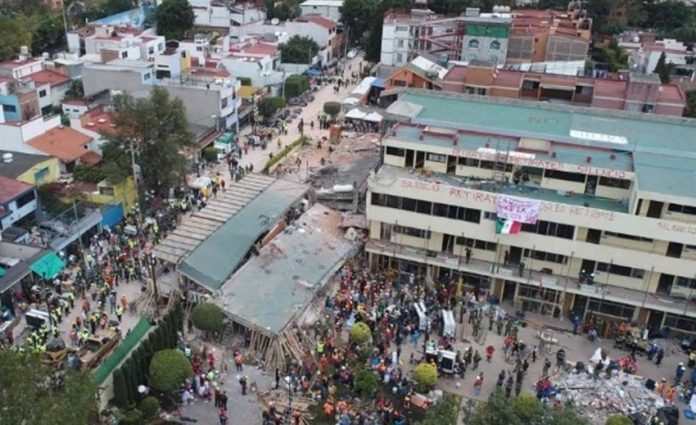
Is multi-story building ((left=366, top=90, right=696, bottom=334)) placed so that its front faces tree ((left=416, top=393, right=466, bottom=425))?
yes

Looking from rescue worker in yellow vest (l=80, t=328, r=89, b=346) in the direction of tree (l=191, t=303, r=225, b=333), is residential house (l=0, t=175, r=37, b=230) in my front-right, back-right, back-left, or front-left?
back-left

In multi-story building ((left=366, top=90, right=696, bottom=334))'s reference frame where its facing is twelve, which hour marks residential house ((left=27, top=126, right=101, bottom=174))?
The residential house is roughly at 3 o'clock from the multi-story building.

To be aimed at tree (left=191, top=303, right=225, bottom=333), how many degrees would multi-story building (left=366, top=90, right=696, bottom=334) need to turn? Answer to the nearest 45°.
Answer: approximately 45° to its right

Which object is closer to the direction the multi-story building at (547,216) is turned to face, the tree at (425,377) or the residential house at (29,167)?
the tree

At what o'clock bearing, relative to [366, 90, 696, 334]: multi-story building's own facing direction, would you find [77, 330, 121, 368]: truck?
The truck is roughly at 2 o'clock from the multi-story building.

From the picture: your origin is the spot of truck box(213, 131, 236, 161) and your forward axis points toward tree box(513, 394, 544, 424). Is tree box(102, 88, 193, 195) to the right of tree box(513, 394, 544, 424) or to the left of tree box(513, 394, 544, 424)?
right

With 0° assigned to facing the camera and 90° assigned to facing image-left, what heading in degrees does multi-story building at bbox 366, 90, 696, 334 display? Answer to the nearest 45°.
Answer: approximately 0°

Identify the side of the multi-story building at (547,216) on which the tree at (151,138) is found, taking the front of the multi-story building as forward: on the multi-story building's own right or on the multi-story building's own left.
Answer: on the multi-story building's own right

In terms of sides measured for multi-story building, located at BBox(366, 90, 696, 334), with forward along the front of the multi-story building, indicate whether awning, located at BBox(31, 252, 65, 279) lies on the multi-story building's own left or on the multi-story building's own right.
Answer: on the multi-story building's own right

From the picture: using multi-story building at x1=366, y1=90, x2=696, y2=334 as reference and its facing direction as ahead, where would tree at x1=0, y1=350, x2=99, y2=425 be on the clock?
The tree is roughly at 1 o'clock from the multi-story building.

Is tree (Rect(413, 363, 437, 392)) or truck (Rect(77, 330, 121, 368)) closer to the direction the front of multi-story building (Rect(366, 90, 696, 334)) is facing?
the tree
